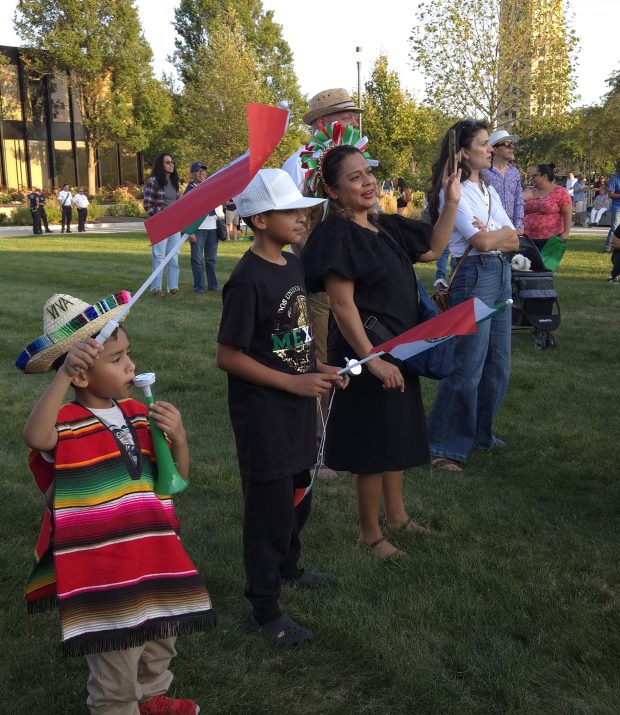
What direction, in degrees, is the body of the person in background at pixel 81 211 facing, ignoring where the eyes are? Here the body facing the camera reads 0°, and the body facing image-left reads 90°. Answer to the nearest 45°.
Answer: approximately 0°

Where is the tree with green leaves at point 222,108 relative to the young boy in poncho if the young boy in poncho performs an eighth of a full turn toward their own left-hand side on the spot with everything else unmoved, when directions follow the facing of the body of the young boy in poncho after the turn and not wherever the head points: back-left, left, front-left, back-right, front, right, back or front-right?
left

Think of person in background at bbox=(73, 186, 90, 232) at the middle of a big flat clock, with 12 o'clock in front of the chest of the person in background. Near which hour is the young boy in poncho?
The young boy in poncho is roughly at 12 o'clock from the person in background.

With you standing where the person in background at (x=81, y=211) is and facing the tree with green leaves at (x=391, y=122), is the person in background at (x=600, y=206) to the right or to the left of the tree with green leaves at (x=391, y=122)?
right

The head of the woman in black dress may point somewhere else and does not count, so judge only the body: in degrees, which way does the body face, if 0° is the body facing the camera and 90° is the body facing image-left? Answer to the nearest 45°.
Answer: approximately 315°

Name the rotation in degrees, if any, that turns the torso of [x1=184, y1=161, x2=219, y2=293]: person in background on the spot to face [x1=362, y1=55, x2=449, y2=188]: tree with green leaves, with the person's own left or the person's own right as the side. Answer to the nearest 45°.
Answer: approximately 135° to the person's own left

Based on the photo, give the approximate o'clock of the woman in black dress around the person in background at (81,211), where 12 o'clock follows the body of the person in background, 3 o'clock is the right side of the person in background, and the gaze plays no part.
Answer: The woman in black dress is roughly at 12 o'clock from the person in background.

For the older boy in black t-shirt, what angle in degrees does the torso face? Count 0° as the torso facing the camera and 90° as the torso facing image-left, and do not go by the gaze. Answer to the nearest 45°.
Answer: approximately 315°
